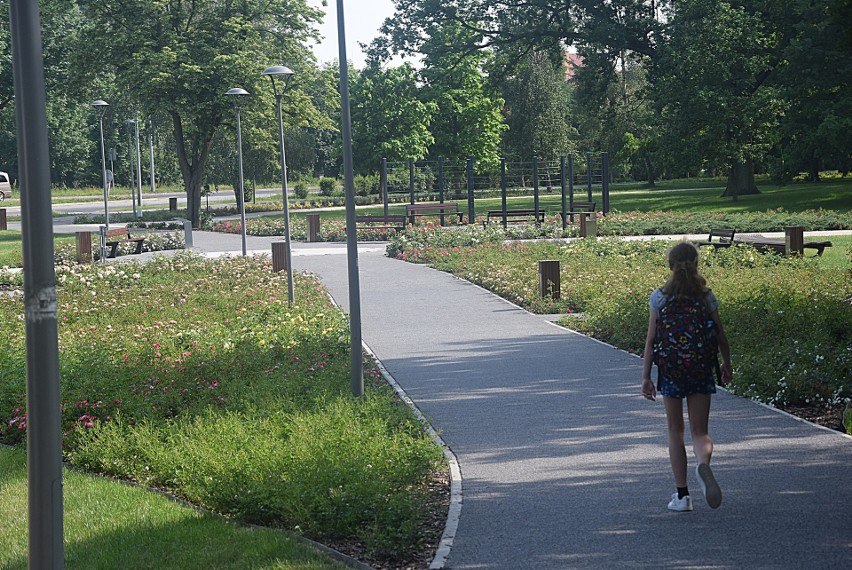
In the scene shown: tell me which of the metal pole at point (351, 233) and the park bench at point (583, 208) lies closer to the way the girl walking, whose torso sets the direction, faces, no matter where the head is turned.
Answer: the park bench

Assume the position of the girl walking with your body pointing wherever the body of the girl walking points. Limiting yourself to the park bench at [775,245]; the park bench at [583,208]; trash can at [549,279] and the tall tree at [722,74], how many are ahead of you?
4

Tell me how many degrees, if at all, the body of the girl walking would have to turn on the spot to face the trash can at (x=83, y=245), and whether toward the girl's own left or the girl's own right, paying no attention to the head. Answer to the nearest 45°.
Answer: approximately 45° to the girl's own left

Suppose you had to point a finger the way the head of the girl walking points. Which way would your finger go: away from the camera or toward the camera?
away from the camera

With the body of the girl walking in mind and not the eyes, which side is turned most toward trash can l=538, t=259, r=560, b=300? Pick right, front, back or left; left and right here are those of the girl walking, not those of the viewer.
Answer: front

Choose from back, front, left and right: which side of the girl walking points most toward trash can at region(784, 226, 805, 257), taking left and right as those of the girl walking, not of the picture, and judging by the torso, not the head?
front

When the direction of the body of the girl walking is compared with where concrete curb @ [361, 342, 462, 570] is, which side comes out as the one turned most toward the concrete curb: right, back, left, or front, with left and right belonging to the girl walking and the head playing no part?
left

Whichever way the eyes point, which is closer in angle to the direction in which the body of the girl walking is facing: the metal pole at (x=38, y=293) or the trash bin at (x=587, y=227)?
the trash bin

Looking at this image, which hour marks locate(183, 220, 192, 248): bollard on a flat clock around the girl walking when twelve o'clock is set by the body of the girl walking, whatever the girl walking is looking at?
The bollard is roughly at 11 o'clock from the girl walking.

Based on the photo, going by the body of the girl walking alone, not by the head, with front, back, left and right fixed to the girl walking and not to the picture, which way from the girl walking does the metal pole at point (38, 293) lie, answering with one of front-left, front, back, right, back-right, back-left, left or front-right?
back-left

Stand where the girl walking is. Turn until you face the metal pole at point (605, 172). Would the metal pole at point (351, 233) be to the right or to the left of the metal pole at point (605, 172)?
left

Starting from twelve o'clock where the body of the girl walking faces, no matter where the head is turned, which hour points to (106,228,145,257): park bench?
The park bench is roughly at 11 o'clock from the girl walking.

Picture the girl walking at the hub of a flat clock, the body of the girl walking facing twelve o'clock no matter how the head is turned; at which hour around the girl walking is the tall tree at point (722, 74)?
The tall tree is roughly at 12 o'clock from the girl walking.

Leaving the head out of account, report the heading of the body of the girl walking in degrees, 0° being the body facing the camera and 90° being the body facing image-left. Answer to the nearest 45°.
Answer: approximately 180°
